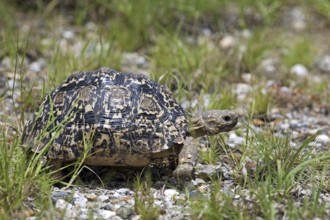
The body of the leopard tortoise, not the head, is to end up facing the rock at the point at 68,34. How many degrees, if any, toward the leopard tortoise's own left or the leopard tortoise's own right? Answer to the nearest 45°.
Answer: approximately 90° to the leopard tortoise's own left

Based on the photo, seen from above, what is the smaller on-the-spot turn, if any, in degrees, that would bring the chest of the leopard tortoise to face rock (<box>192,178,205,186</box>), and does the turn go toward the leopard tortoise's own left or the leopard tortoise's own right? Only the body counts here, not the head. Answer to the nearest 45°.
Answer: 0° — it already faces it

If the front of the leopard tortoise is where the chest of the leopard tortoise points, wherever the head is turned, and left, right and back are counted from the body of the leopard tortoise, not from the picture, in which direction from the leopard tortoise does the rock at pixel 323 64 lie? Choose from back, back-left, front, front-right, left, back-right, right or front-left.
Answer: front-left

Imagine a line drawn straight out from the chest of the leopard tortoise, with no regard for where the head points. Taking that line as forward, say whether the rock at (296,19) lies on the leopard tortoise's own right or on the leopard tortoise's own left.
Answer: on the leopard tortoise's own left

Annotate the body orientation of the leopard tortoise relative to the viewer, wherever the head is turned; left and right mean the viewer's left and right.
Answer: facing to the right of the viewer

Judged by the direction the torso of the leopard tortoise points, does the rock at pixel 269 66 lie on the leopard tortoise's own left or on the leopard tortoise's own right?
on the leopard tortoise's own left

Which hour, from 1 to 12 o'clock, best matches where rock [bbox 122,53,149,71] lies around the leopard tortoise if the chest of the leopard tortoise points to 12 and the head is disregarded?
The rock is roughly at 9 o'clock from the leopard tortoise.

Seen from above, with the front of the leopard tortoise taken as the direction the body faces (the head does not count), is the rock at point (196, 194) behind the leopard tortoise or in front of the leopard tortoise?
in front
